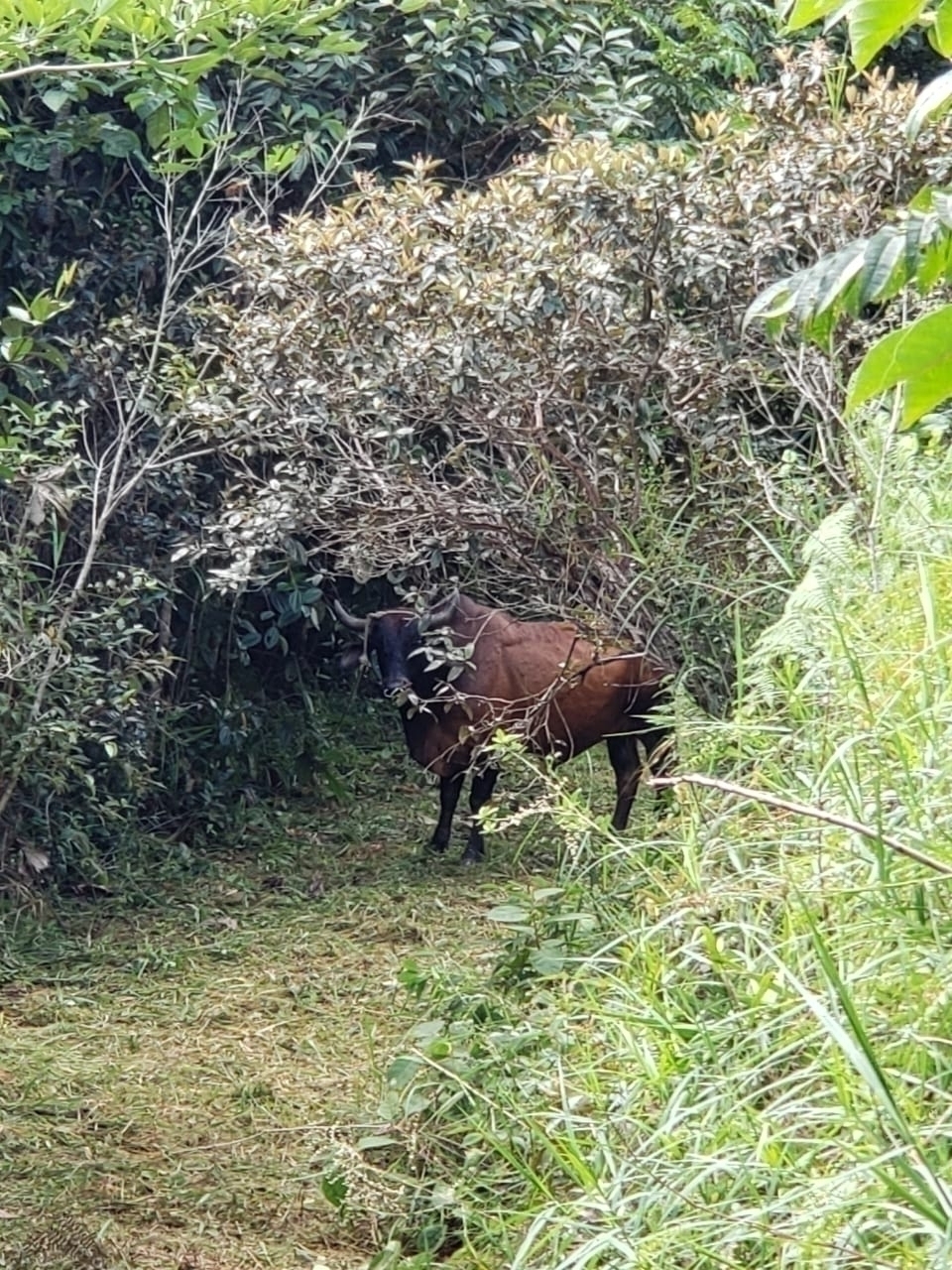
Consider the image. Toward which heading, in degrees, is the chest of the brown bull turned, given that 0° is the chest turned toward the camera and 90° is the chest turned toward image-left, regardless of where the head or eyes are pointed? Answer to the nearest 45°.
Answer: approximately 45°
